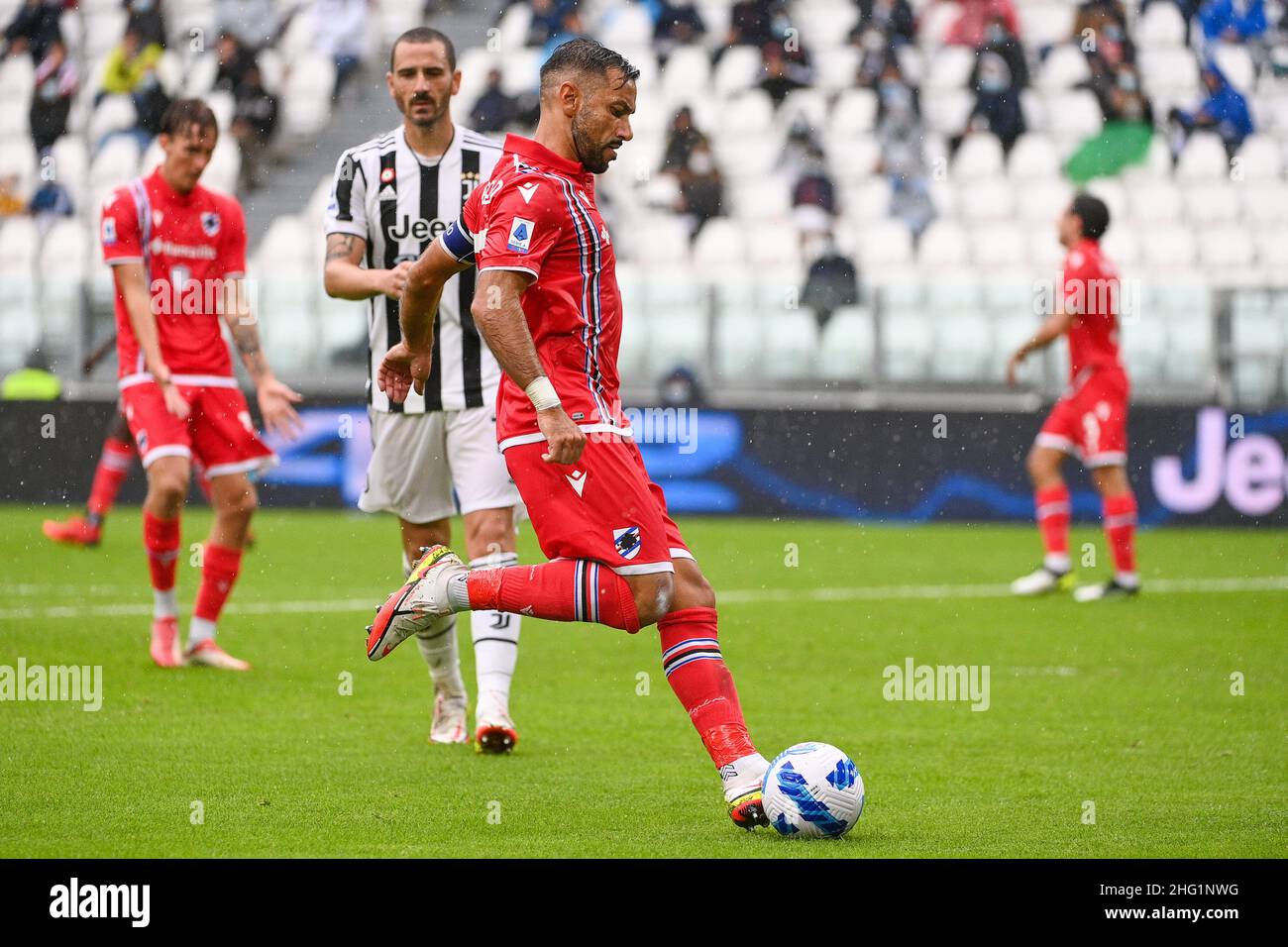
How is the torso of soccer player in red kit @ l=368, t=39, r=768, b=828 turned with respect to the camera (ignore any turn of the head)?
to the viewer's right

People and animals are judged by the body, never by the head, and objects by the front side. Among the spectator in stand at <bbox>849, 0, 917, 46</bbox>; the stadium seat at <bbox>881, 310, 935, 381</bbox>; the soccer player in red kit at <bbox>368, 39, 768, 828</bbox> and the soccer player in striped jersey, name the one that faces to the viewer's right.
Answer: the soccer player in red kit

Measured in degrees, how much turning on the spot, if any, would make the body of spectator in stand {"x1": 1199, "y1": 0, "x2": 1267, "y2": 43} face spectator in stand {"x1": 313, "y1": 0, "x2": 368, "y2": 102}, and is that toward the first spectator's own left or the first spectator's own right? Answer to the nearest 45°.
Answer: approximately 90° to the first spectator's own right

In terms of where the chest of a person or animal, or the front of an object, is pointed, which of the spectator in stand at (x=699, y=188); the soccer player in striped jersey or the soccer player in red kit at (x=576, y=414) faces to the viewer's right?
the soccer player in red kit

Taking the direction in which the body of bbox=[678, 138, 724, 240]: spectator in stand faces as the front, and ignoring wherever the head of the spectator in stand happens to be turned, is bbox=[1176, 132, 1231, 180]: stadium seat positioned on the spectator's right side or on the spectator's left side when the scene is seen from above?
on the spectator's left side

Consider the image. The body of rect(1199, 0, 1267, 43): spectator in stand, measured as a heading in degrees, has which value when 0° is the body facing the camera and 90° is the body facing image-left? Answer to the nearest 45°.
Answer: approximately 0°

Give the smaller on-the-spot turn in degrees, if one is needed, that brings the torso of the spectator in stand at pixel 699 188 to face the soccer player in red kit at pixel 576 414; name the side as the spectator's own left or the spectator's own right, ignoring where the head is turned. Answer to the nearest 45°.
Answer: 0° — they already face them

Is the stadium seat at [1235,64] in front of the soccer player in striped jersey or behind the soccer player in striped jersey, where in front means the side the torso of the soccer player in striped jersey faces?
behind

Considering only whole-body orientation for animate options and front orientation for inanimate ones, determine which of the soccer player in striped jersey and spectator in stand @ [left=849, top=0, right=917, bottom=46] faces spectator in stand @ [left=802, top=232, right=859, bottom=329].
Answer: spectator in stand @ [left=849, top=0, right=917, bottom=46]

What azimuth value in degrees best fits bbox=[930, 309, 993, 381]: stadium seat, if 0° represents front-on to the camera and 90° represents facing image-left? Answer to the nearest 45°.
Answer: approximately 0°
